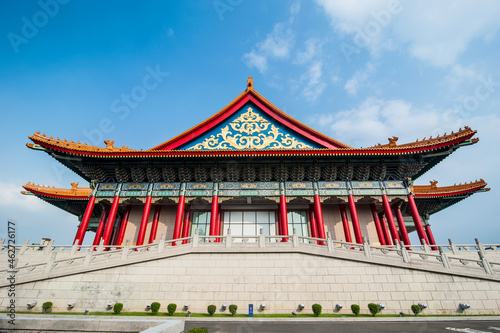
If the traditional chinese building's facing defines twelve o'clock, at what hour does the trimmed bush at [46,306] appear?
The trimmed bush is roughly at 2 o'clock from the traditional chinese building.

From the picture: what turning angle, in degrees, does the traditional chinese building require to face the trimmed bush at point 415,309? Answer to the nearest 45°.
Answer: approximately 45° to its left

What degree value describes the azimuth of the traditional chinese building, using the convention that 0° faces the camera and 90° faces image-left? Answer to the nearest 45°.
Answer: approximately 0°
